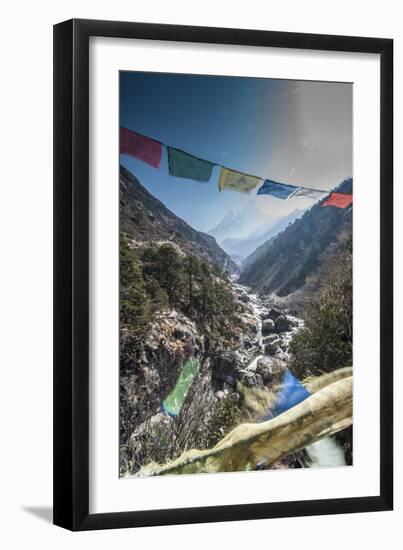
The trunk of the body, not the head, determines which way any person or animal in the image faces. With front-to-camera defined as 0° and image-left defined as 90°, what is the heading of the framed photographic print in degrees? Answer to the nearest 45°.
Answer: approximately 315°
